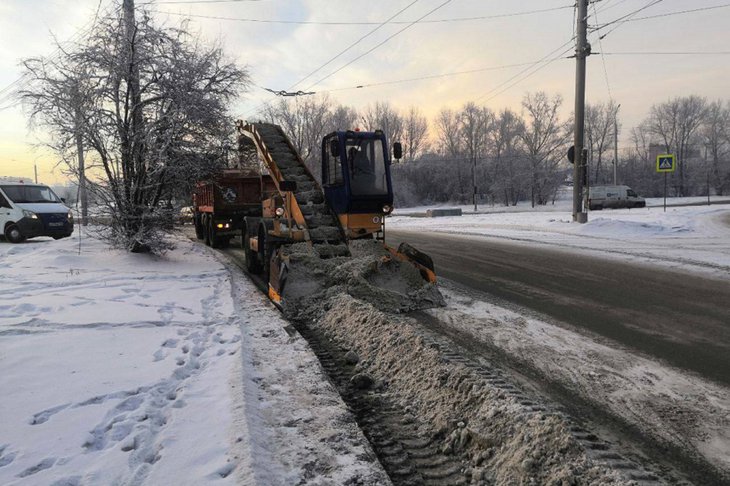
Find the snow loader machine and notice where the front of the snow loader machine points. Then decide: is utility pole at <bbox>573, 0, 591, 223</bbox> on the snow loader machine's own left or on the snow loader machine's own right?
on the snow loader machine's own left

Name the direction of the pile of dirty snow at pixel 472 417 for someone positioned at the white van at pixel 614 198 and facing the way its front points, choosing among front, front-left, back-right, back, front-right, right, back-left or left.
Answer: right

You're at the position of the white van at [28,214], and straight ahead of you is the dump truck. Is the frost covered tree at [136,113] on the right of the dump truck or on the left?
right

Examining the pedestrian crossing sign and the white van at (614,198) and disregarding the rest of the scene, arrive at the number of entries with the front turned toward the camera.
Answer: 1

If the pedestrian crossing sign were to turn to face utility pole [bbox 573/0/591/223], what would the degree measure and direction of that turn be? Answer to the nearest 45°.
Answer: approximately 45° to its right

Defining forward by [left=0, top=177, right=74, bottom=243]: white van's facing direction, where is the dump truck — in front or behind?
in front

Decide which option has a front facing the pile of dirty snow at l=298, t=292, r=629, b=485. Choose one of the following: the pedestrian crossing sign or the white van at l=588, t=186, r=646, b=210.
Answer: the pedestrian crossing sign

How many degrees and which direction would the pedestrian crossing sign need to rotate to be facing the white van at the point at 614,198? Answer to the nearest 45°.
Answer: approximately 180°

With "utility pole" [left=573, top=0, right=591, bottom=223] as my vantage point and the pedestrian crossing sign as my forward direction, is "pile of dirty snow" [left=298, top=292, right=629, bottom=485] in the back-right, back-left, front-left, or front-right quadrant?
back-right

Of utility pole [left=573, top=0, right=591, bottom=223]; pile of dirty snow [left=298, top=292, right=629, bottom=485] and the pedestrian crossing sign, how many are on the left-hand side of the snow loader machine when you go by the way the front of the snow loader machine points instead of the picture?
2

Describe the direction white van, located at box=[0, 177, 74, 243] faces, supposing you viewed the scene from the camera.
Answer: facing the viewer and to the right of the viewer

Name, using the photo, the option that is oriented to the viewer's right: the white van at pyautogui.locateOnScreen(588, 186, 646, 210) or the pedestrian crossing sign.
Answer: the white van
